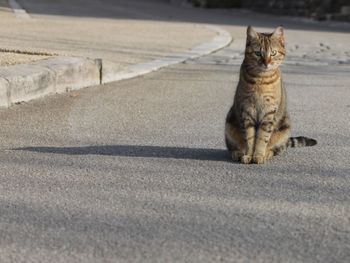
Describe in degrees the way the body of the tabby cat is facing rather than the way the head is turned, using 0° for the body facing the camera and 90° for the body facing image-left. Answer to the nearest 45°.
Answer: approximately 0°
